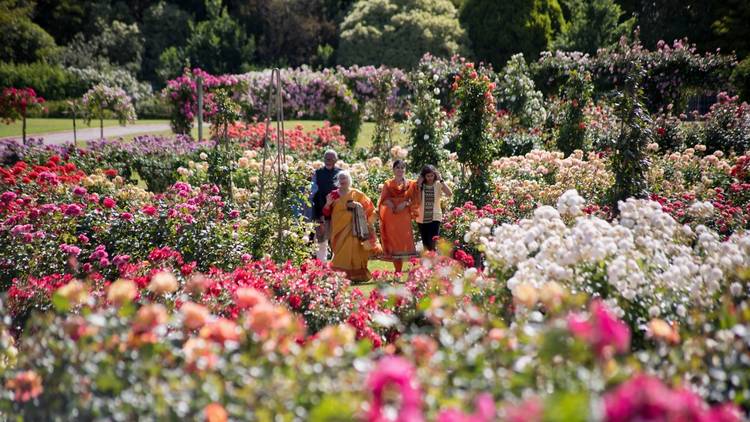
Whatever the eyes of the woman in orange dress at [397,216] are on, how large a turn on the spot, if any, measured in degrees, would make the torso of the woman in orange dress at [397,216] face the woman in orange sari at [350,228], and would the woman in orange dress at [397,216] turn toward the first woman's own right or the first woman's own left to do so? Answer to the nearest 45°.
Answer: approximately 45° to the first woman's own right

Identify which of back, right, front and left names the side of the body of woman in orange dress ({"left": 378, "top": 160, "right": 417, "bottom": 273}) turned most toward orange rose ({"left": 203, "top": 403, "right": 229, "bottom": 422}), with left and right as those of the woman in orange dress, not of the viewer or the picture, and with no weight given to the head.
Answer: front

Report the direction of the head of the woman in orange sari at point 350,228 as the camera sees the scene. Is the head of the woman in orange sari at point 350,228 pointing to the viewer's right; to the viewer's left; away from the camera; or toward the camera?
toward the camera

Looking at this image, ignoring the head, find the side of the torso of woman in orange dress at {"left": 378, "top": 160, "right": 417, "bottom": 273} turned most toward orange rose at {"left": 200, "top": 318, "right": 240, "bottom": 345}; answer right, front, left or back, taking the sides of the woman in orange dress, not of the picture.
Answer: front

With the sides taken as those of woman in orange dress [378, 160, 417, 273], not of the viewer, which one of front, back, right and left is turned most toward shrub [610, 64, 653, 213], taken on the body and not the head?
back

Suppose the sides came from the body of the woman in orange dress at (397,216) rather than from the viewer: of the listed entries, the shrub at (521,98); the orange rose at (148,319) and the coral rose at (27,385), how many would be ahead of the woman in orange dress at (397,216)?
2

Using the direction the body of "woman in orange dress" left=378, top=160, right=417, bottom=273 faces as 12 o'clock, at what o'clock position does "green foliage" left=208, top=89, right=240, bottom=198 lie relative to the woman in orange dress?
The green foliage is roughly at 4 o'clock from the woman in orange dress.

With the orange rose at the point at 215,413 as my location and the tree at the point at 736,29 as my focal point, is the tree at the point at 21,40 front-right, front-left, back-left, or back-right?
front-left

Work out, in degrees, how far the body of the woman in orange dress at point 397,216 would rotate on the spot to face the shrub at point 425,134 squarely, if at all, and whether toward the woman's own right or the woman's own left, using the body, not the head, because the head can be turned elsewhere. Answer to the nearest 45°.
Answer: approximately 180°

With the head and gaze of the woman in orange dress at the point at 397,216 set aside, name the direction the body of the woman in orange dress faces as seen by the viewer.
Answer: toward the camera

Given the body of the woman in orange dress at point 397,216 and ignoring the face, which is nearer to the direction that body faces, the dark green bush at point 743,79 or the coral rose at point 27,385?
the coral rose

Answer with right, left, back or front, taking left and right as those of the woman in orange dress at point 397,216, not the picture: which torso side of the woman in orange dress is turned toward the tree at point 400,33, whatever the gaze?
back

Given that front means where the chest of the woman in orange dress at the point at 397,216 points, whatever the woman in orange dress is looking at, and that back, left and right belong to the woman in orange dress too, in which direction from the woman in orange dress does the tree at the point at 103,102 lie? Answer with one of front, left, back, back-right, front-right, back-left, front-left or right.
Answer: back-right

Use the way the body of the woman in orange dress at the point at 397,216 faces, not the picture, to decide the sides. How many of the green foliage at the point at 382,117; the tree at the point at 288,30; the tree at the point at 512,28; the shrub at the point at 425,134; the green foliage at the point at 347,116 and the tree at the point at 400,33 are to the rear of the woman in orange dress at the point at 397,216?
6

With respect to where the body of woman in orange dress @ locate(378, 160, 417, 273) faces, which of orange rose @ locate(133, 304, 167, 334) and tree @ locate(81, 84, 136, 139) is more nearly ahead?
the orange rose

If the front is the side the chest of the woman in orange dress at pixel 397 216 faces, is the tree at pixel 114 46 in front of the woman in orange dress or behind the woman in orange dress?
behind

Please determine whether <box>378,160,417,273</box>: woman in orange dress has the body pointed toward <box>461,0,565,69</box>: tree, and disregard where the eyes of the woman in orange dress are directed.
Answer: no

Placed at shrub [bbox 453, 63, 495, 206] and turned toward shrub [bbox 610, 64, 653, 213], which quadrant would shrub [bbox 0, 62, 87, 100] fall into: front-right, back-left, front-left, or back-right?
back-left

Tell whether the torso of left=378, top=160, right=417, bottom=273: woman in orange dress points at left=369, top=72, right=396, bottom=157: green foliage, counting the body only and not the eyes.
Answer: no

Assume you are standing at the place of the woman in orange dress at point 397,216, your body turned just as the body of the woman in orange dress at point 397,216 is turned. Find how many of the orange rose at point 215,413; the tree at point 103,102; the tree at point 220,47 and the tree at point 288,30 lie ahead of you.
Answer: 1
